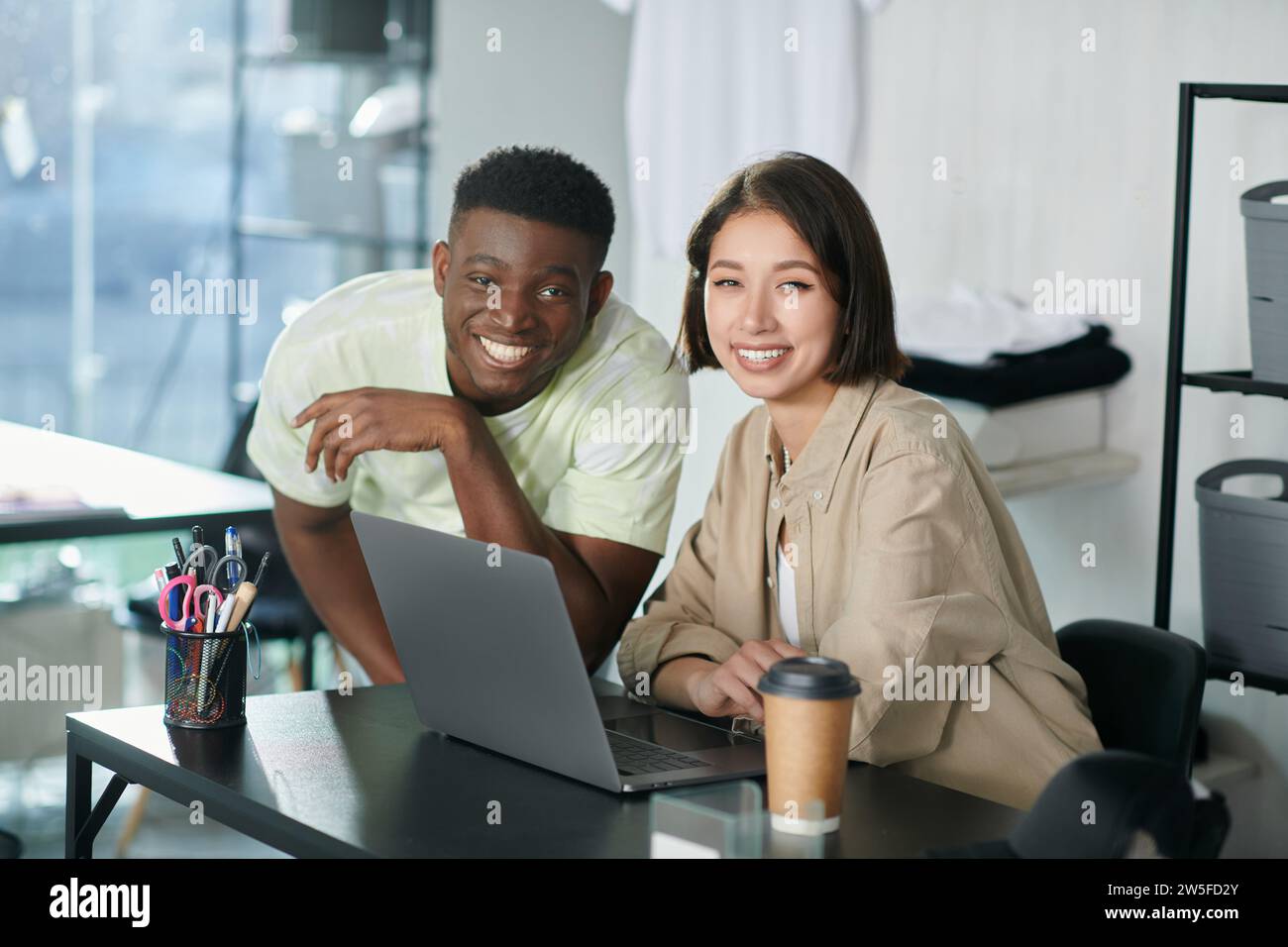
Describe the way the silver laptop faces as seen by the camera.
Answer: facing away from the viewer and to the right of the viewer

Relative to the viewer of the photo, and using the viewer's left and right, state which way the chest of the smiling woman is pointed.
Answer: facing the viewer and to the left of the viewer

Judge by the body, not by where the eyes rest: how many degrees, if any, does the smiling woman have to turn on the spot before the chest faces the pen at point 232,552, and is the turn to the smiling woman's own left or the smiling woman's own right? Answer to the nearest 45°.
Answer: approximately 45° to the smiling woman's own right

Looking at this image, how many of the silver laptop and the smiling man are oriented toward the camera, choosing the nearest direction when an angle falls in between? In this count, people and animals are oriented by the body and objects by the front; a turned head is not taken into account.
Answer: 1

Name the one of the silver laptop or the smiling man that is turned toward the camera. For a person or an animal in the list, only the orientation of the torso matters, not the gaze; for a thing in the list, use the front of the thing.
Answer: the smiling man

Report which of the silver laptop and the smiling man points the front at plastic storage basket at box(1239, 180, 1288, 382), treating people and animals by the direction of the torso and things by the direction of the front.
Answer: the silver laptop

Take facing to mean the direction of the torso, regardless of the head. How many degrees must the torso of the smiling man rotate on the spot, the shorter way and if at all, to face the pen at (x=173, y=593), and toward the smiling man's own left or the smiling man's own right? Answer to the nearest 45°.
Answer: approximately 45° to the smiling man's own right

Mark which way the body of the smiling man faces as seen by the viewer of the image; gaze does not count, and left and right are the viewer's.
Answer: facing the viewer

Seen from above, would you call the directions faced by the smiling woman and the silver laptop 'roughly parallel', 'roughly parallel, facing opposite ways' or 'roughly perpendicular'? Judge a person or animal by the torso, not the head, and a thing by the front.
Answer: roughly parallel, facing opposite ways

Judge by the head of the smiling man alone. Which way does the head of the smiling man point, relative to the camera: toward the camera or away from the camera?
toward the camera

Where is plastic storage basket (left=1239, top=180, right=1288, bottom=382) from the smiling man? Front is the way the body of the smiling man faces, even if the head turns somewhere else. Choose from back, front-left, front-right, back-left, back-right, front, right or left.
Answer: left

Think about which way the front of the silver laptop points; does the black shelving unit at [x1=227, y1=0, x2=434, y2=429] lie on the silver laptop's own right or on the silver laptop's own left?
on the silver laptop's own left

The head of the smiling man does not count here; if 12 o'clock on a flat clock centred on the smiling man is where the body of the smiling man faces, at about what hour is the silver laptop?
The silver laptop is roughly at 12 o'clock from the smiling man.

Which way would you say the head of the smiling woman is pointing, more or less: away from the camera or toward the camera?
toward the camera
